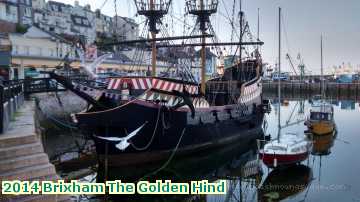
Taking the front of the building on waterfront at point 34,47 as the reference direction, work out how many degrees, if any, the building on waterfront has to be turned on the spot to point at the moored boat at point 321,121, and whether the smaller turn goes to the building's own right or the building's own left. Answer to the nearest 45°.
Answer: approximately 45° to the building's own left

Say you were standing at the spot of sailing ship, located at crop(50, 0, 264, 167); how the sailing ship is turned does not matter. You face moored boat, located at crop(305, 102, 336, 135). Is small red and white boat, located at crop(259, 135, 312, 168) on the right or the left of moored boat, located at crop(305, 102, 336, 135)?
right

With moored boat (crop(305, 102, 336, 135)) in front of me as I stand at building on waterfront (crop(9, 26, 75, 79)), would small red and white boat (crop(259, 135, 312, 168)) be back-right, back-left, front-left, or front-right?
front-right

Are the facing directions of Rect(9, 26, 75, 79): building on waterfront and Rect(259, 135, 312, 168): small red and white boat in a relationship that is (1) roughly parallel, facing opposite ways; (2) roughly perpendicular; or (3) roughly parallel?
roughly perpendicular

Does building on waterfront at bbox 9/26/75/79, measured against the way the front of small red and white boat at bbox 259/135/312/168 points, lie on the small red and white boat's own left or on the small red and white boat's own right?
on the small red and white boat's own right

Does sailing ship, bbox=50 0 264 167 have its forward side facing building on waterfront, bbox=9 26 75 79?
no

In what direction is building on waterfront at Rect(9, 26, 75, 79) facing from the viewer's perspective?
toward the camera

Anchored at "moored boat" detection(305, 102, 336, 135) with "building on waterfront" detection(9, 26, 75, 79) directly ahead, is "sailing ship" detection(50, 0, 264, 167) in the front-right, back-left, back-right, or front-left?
front-left

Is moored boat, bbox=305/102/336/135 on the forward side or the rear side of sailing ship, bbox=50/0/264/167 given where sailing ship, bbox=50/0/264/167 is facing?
on the rear side

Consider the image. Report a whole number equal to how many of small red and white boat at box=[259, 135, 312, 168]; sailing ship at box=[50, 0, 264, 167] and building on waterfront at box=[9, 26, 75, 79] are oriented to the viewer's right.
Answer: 0

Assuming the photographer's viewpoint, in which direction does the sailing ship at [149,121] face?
facing the viewer and to the left of the viewer

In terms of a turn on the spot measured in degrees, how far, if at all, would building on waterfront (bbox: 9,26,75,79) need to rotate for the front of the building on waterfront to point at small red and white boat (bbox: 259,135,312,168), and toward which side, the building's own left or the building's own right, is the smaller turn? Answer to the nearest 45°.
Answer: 0° — it already faces it

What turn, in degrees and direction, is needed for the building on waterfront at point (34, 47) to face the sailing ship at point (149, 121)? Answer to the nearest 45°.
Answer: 0° — it already faces it

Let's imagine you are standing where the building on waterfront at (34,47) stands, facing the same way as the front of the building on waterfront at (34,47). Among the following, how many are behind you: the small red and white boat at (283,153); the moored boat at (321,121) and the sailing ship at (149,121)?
0
